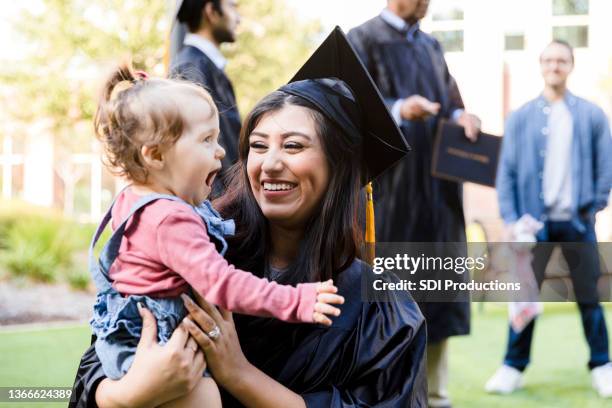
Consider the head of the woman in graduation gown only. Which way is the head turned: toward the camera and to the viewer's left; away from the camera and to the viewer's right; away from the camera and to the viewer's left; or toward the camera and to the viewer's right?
toward the camera and to the viewer's left

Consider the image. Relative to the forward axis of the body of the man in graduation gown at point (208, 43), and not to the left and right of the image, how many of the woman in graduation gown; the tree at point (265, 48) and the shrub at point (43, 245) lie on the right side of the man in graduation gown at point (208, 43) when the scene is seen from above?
1

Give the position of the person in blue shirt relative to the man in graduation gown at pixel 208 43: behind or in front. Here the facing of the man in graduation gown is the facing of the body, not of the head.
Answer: in front

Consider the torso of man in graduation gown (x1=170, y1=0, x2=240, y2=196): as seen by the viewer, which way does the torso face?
to the viewer's right

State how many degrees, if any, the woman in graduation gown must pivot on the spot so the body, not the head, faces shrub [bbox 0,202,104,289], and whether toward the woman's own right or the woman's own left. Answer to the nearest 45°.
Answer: approximately 135° to the woman's own right

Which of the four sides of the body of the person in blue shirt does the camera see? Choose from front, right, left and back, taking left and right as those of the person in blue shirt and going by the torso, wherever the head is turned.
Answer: front

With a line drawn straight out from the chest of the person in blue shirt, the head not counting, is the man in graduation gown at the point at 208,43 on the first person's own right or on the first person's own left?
on the first person's own right

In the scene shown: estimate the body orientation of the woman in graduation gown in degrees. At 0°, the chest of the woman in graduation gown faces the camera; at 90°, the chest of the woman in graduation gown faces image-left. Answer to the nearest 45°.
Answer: approximately 45°

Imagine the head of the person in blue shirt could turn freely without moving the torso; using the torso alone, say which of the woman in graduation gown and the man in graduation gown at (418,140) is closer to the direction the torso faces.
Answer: the woman in graduation gown

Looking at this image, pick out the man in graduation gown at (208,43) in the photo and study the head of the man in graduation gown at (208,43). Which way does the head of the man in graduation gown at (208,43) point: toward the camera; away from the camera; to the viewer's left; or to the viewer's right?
to the viewer's right
